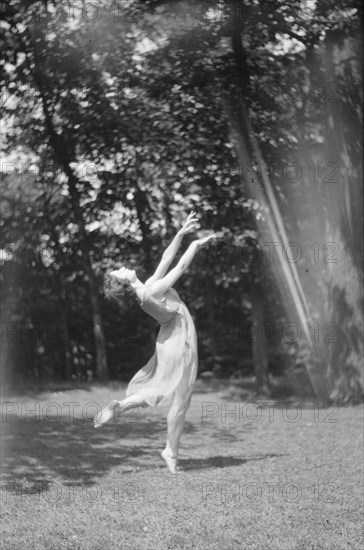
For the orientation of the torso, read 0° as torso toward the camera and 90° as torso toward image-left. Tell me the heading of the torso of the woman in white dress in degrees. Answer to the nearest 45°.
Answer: approximately 270°
